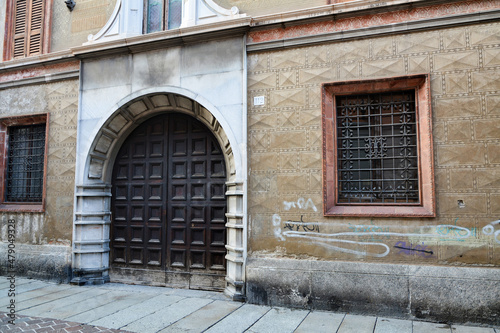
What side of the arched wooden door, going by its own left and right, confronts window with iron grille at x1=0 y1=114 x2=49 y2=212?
right

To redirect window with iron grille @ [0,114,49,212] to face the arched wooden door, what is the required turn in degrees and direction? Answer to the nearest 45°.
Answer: approximately 90° to its left

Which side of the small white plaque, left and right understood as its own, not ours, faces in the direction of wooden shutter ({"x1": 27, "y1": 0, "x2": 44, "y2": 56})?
right

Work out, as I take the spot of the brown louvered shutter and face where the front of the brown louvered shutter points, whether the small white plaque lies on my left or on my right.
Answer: on my left

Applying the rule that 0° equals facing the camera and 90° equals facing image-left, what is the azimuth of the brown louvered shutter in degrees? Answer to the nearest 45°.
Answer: approximately 45°
